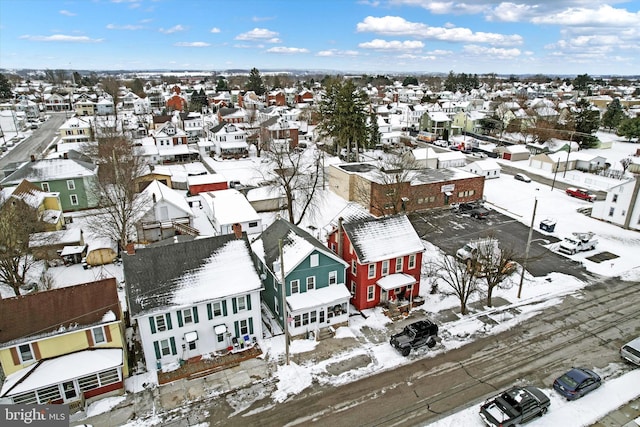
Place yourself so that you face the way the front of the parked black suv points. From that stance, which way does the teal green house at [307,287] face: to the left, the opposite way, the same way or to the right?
to the left

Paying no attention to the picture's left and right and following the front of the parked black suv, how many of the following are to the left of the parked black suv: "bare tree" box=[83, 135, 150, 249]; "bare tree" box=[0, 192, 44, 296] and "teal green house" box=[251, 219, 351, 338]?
0

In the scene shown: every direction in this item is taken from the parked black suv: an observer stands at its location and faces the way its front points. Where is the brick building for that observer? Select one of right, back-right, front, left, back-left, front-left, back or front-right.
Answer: back-right

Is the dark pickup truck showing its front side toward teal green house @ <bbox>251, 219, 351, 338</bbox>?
no

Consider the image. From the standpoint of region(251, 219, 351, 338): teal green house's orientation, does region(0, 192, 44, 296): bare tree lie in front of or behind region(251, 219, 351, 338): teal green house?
behind

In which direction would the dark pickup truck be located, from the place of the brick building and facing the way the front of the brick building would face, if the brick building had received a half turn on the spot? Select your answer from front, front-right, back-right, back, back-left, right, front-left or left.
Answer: back-left

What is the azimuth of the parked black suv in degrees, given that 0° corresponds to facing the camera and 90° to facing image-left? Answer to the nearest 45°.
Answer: approximately 45°

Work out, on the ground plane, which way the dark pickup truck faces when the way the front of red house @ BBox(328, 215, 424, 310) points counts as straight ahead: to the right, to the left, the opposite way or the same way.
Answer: to the left

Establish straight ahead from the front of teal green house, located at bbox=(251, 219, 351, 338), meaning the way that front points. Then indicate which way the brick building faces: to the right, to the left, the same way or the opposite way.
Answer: the same way

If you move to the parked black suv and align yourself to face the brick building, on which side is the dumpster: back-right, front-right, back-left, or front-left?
front-right

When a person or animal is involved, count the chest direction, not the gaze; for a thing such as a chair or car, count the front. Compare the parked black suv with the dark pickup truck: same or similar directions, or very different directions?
very different directions

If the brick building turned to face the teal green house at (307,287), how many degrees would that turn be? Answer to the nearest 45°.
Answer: approximately 45° to its right

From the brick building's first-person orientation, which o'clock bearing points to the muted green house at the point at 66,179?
The muted green house is roughly at 4 o'clock from the brick building.

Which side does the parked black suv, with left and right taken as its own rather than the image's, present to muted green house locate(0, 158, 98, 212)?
right

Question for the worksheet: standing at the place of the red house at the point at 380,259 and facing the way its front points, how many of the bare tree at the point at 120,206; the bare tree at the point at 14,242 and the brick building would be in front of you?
0

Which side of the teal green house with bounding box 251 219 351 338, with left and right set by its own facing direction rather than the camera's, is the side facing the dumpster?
left

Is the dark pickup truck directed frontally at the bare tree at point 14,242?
no

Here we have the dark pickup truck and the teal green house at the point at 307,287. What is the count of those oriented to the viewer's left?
0

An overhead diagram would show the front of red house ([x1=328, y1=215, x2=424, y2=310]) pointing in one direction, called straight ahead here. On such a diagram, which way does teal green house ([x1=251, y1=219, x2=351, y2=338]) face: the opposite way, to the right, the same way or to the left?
the same way

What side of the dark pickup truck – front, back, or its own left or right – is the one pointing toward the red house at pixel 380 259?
left

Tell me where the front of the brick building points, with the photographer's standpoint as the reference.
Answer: facing the viewer and to the right of the viewer

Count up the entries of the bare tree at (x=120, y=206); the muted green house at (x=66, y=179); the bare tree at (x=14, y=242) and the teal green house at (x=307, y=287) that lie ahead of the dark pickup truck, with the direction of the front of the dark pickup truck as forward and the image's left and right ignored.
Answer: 0
